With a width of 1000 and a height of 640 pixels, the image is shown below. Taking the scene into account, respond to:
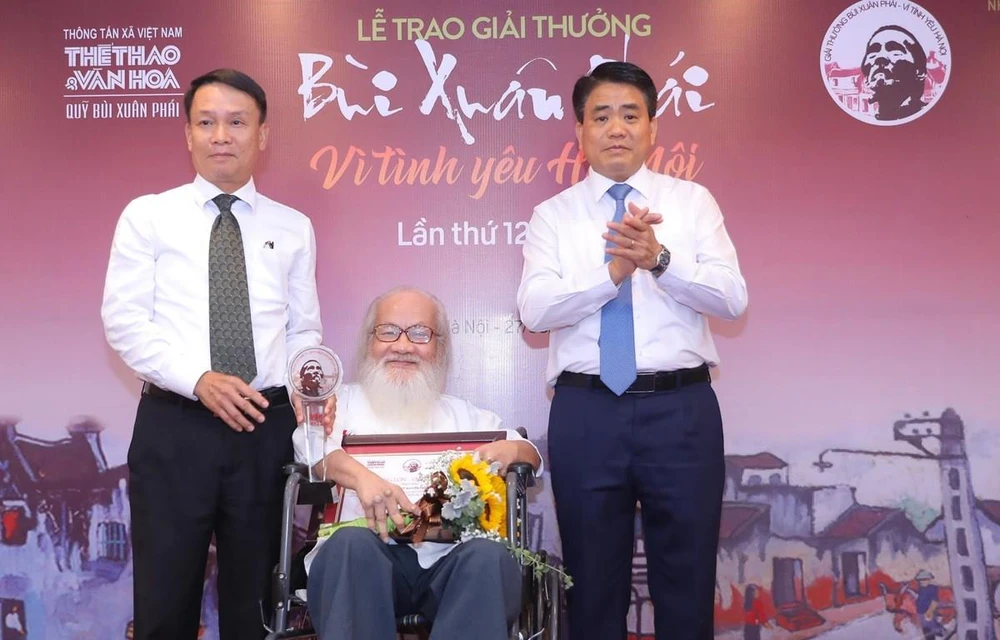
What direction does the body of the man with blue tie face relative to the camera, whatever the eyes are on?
toward the camera

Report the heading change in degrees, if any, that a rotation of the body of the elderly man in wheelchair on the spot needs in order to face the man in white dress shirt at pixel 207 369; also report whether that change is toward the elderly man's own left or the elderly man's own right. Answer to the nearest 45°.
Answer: approximately 135° to the elderly man's own right

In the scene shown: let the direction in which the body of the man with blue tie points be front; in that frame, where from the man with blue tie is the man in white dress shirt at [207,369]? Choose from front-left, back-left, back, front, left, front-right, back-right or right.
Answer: right

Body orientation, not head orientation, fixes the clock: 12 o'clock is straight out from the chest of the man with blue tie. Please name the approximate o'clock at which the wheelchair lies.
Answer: The wheelchair is roughly at 2 o'clock from the man with blue tie.

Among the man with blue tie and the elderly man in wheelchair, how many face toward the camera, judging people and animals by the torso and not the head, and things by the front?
2

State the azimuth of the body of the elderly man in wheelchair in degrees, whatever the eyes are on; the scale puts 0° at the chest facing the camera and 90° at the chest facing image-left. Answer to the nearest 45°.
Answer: approximately 0°

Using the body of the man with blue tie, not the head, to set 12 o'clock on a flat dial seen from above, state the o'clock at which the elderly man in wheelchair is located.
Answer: The elderly man in wheelchair is roughly at 2 o'clock from the man with blue tie.

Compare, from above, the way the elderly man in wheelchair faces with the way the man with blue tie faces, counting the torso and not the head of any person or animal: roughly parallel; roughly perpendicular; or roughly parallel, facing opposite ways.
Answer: roughly parallel

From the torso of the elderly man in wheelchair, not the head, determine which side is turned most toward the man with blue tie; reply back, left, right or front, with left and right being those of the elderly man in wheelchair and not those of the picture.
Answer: left
